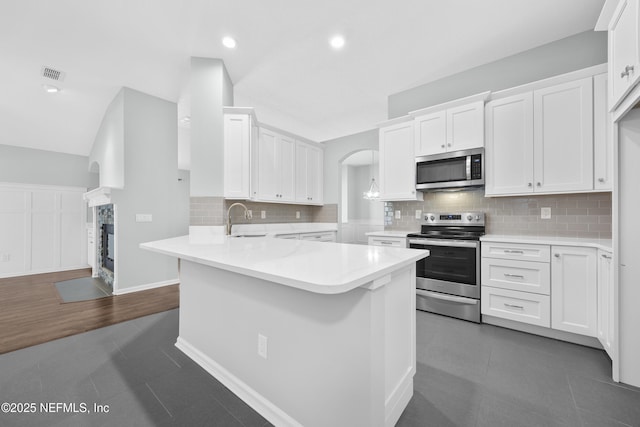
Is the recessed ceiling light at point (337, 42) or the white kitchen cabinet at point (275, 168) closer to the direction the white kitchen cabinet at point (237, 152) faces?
the recessed ceiling light

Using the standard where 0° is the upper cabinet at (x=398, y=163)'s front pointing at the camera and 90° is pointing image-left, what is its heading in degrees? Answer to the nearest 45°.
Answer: approximately 45°

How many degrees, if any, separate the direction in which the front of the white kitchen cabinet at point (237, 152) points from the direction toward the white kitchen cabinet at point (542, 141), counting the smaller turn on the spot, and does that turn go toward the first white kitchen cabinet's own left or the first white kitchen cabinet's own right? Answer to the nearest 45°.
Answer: approximately 45° to the first white kitchen cabinet's own left

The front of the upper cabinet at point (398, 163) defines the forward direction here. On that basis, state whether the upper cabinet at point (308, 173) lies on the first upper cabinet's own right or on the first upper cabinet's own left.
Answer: on the first upper cabinet's own right

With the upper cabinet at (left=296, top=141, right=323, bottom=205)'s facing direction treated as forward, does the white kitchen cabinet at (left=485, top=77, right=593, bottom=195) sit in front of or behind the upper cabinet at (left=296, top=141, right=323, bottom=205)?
in front

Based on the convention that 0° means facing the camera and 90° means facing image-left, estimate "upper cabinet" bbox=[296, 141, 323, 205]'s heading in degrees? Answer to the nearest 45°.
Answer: approximately 315°
